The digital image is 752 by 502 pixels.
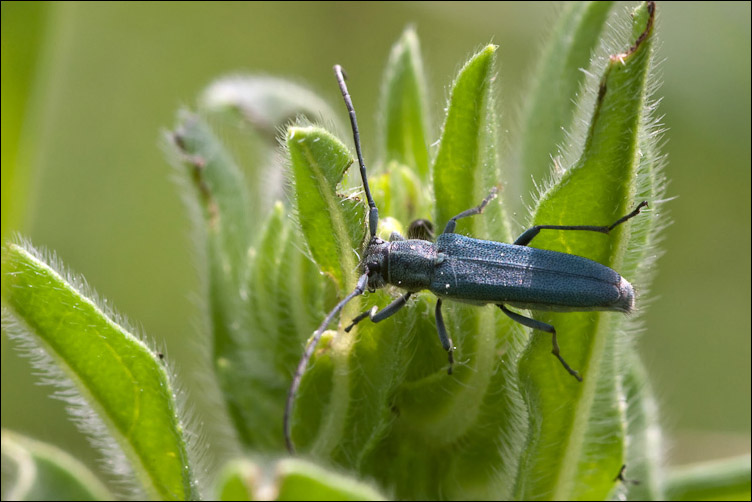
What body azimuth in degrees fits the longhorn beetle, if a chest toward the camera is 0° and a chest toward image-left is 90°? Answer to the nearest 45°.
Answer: approximately 90°
